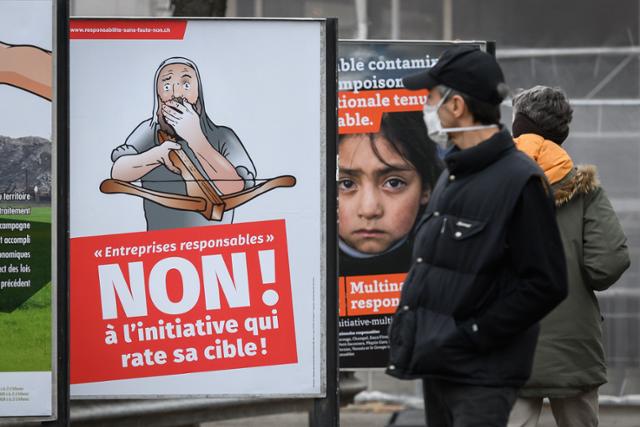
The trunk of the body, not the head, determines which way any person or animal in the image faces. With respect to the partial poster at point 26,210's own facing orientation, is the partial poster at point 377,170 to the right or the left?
on its left

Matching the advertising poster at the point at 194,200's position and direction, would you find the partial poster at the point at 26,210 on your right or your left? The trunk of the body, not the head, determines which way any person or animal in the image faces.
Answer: on your right

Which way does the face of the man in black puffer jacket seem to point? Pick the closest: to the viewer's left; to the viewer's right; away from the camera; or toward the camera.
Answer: to the viewer's left

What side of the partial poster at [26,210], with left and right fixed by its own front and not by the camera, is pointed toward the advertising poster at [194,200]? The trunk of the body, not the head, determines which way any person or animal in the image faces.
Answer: left
